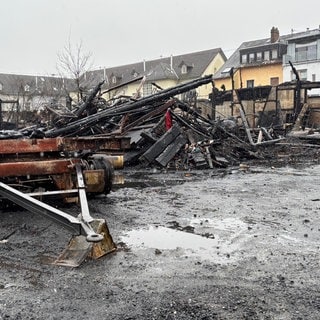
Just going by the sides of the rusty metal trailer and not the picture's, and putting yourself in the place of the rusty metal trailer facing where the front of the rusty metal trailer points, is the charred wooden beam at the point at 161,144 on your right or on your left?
on your left

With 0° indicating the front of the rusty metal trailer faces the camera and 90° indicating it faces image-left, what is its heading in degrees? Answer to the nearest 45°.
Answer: approximately 315°

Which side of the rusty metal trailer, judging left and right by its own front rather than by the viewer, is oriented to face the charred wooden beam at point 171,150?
left
